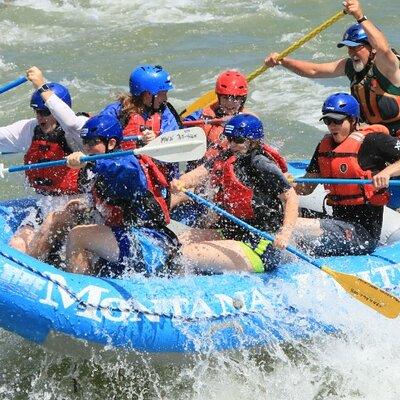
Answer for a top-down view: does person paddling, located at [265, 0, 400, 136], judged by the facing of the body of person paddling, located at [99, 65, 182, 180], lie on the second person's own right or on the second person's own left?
on the second person's own left

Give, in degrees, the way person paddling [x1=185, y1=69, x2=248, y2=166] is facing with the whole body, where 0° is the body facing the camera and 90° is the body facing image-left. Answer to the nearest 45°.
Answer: approximately 0°

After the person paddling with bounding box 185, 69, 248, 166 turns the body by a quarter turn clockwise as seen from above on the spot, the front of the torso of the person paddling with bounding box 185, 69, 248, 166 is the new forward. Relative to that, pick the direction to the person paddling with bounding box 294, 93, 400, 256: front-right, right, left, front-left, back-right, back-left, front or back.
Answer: back-left

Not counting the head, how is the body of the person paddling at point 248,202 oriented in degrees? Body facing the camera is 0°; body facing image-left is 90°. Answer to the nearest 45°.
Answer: approximately 45°

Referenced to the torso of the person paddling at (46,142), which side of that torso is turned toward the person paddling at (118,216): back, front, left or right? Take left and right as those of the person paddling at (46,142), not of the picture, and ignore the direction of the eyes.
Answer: left

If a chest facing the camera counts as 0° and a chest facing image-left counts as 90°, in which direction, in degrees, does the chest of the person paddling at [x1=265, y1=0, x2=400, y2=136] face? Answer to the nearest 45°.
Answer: approximately 45°
